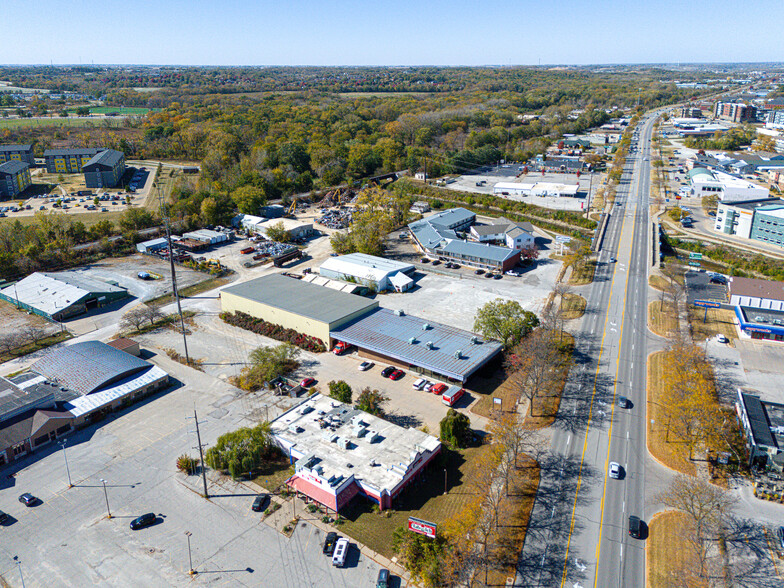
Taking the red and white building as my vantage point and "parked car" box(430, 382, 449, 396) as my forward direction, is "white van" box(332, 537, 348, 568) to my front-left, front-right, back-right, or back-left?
back-right

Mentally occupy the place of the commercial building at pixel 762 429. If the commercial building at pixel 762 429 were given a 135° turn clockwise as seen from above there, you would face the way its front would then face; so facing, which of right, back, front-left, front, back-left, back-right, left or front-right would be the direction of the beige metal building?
back-left

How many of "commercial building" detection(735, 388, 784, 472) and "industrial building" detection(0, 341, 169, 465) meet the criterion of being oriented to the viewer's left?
1

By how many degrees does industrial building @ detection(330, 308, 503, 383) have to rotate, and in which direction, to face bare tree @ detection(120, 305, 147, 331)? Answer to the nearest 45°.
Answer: approximately 45° to its right

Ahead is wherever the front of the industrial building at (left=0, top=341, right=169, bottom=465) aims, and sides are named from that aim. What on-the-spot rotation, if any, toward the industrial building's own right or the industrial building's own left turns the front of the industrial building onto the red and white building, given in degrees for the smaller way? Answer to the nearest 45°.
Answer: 0° — it already faces it

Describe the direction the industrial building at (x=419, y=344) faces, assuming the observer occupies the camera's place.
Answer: facing the viewer and to the left of the viewer

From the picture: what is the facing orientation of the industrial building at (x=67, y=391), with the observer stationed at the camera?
facing the viewer and to the right of the viewer

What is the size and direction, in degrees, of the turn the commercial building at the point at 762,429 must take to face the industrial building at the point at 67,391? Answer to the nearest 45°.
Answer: approximately 45° to its left

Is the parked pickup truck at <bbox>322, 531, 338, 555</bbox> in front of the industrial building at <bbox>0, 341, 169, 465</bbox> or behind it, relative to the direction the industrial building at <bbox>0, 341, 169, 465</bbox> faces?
in front

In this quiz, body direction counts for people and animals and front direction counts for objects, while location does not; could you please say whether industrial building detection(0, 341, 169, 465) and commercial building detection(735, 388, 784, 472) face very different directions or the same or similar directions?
very different directions

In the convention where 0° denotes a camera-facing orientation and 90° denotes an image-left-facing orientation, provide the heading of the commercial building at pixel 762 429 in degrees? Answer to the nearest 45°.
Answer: approximately 90°

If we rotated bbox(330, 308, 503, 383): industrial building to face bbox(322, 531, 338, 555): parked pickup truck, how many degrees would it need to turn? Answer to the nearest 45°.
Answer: approximately 45° to its left
